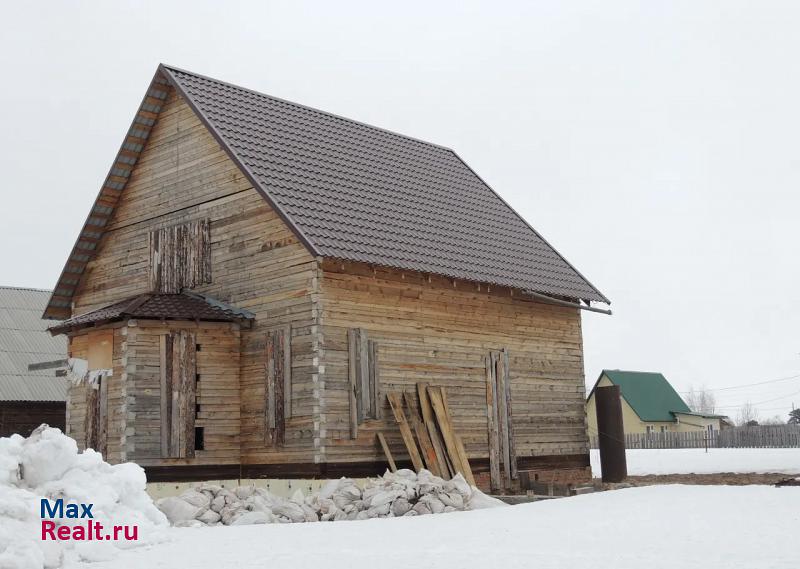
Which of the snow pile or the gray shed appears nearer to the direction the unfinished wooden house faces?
the snow pile

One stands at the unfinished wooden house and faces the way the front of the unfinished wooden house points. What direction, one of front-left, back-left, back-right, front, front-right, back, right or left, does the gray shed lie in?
right

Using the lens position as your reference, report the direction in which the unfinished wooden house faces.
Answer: facing the viewer and to the left of the viewer

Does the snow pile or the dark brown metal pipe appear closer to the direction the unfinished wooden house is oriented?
the snow pile

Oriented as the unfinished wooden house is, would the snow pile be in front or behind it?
in front

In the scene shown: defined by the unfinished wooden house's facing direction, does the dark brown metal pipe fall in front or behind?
behind
